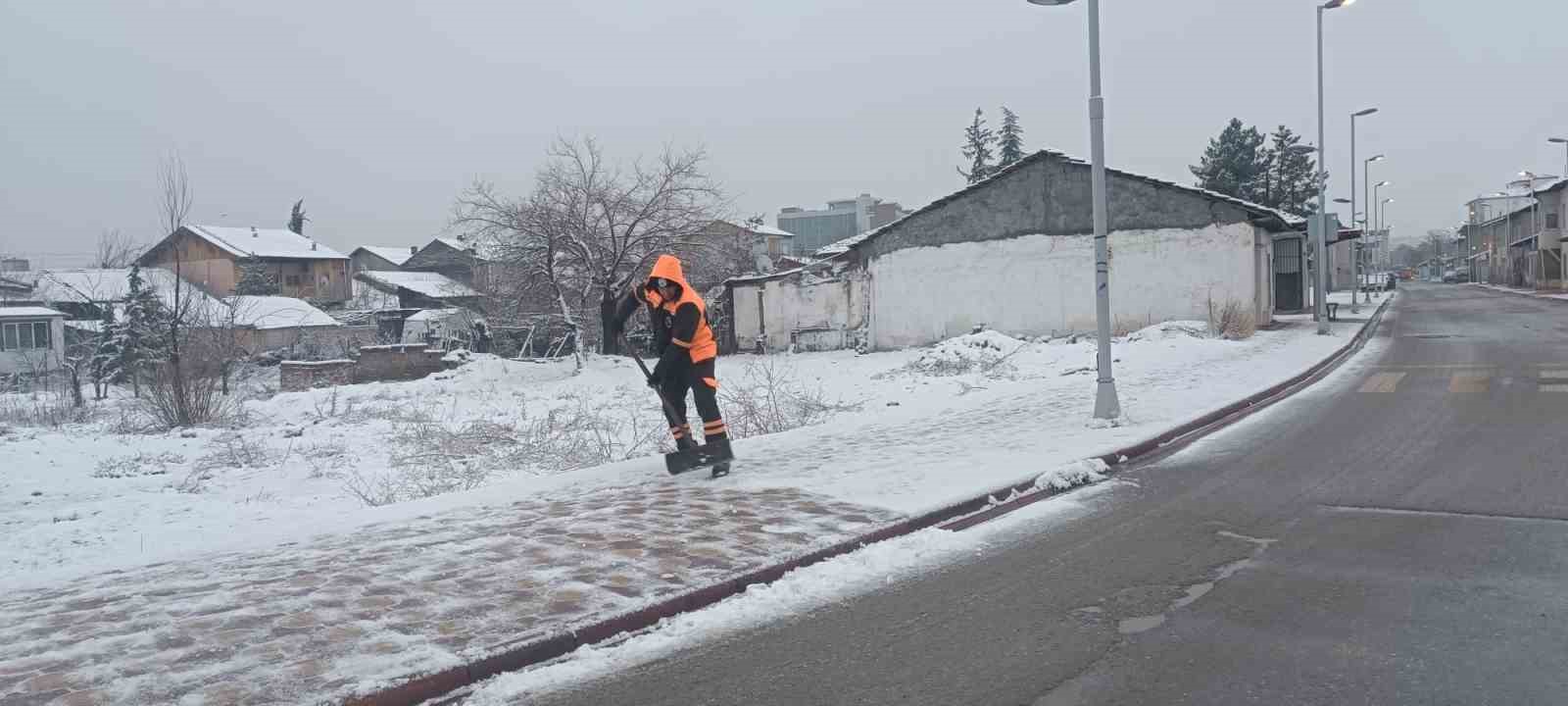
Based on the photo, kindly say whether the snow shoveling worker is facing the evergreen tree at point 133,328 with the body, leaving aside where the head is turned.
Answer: no

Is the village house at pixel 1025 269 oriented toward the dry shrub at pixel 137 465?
no

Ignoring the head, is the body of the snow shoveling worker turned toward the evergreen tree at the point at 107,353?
no

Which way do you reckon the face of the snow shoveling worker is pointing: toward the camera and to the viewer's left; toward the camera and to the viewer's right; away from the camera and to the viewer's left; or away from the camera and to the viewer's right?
toward the camera and to the viewer's left

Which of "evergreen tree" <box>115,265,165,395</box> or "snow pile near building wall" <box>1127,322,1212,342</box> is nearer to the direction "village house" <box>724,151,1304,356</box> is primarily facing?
the snow pile near building wall

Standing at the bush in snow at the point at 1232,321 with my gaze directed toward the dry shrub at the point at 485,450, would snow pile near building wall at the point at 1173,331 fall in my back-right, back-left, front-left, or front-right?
front-right

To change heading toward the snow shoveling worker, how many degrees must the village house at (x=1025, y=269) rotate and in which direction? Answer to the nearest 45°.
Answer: approximately 90° to its right

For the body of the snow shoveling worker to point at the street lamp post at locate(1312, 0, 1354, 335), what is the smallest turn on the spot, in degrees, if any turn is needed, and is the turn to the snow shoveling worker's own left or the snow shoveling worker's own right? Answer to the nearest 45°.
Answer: approximately 180°

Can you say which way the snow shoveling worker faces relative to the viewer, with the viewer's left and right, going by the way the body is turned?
facing the viewer and to the left of the viewer
